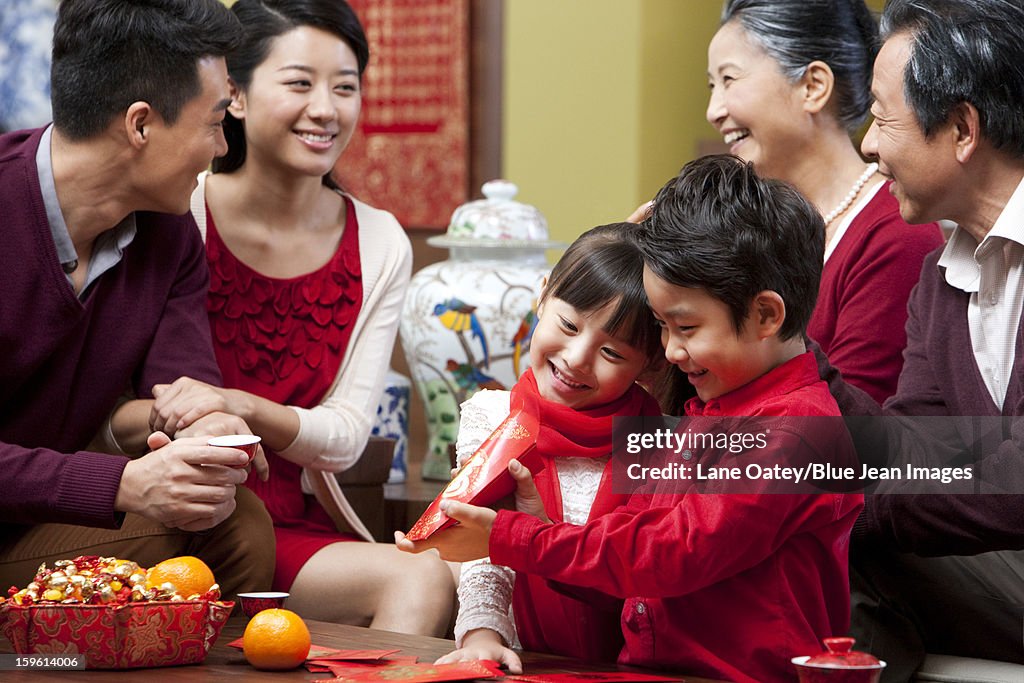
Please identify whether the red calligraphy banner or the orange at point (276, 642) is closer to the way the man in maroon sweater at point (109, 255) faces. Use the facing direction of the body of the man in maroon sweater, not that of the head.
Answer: the orange

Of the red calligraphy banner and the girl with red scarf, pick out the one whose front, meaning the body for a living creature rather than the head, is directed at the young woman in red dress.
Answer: the red calligraphy banner

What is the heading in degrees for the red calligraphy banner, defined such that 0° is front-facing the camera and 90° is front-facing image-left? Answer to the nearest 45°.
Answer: approximately 0°

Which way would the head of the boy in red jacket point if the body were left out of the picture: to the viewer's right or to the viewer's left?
to the viewer's left

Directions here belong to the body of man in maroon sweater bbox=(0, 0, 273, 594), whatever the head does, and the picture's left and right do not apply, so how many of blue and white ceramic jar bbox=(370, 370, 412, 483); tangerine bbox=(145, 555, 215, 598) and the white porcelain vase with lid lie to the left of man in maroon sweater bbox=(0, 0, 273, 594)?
2

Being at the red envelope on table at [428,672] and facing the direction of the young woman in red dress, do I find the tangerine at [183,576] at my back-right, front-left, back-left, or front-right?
front-left

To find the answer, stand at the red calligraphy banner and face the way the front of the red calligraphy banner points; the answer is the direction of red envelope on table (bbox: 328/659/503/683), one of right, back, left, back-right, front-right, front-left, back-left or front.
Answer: front

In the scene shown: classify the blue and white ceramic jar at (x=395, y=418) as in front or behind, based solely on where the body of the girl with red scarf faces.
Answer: behind

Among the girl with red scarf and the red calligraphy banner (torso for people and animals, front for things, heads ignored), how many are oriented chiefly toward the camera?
2

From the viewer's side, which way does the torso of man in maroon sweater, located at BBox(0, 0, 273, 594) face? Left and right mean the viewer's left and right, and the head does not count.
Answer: facing the viewer and to the right of the viewer

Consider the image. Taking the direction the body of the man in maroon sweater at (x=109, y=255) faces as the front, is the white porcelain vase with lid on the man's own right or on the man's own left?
on the man's own left

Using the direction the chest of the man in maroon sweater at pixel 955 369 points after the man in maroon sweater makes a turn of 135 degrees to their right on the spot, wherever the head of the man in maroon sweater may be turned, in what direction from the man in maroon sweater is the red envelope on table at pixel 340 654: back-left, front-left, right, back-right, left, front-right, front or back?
back-left

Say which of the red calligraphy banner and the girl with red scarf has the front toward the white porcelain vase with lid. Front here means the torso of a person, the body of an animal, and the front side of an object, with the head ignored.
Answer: the red calligraphy banner

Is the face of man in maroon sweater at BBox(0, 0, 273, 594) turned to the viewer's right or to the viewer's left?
to the viewer's right

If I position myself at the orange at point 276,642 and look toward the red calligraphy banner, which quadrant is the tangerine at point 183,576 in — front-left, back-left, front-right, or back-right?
front-left

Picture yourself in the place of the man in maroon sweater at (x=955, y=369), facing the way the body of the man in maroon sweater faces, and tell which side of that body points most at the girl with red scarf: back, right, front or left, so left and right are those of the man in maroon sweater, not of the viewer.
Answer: front

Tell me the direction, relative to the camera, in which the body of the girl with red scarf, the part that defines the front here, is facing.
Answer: toward the camera
